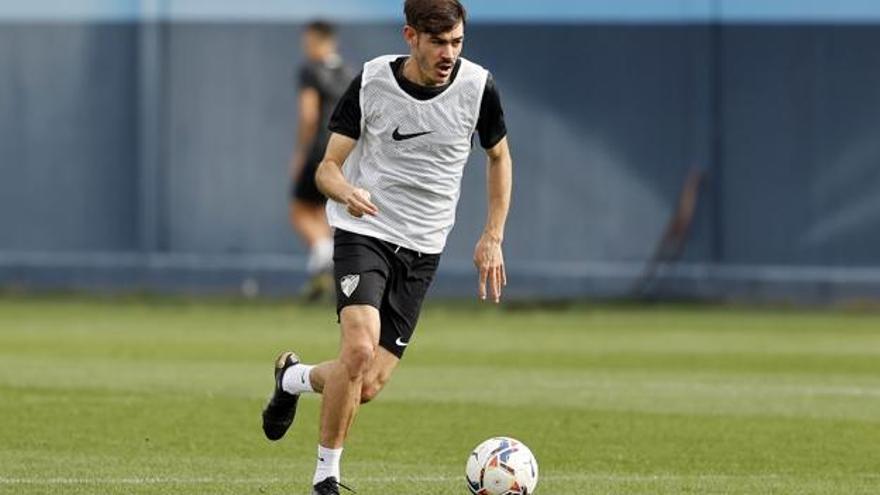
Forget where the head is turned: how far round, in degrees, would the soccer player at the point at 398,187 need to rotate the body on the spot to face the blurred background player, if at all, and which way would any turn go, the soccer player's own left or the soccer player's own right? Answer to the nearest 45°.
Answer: approximately 135° to the soccer player's own left

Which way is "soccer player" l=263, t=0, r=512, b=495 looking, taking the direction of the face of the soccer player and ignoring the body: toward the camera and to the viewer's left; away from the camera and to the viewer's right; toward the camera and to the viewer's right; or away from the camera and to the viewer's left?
toward the camera and to the viewer's right

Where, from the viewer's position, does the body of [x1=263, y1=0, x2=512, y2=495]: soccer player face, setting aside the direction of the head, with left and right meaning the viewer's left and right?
facing the viewer and to the right of the viewer
